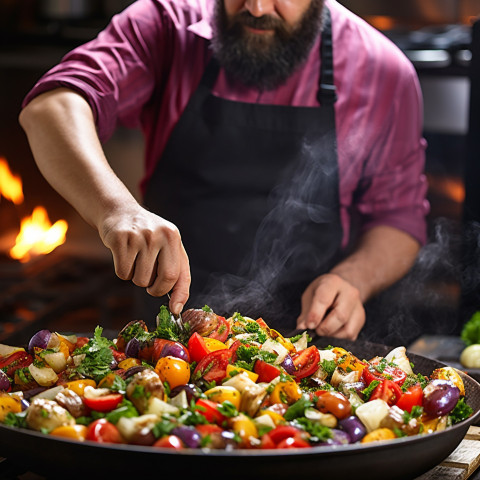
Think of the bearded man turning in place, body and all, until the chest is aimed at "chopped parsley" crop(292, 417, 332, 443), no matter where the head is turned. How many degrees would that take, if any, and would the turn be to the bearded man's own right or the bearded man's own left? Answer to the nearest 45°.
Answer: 0° — they already face it

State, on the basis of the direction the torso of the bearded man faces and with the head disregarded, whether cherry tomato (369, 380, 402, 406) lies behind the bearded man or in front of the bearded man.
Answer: in front

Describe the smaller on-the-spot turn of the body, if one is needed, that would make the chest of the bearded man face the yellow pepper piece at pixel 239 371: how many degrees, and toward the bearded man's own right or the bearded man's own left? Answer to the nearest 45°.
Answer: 0° — they already face it

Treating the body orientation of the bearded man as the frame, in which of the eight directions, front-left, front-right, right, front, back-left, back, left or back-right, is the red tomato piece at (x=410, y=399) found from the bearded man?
front

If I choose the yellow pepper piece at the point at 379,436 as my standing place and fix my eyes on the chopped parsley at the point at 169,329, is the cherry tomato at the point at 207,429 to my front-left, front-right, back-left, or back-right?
front-left

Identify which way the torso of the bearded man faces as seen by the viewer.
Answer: toward the camera

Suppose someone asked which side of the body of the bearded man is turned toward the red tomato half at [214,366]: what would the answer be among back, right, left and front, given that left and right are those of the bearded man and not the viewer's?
front

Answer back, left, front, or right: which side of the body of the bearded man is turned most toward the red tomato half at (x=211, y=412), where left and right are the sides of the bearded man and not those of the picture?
front

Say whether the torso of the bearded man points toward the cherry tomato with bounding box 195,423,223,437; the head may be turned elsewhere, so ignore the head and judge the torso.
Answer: yes

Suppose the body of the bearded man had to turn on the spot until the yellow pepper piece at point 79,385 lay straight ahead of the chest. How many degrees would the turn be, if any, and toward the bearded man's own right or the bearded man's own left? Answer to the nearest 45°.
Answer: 0° — they already face it

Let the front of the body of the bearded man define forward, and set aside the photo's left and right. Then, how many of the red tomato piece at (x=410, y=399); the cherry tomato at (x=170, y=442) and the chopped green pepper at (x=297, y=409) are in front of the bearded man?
3

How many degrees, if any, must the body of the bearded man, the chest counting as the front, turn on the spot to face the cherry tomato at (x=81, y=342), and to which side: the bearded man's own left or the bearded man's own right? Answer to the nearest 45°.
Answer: approximately 45° to the bearded man's own right

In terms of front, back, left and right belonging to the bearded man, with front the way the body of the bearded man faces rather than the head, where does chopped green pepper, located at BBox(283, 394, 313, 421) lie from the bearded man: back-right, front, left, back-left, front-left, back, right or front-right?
front

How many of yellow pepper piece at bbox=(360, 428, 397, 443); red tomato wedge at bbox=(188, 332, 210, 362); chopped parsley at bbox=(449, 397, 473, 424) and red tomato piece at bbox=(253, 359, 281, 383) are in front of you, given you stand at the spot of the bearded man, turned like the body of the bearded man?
4

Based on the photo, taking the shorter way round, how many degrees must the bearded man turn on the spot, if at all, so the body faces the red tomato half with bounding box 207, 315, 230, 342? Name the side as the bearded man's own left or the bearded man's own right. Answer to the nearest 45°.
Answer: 0° — they already face it

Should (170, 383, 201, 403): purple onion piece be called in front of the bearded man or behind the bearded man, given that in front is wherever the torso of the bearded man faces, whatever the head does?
in front

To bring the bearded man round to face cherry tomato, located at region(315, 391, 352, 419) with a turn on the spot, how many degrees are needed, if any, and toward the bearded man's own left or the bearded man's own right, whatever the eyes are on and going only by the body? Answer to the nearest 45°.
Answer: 0° — they already face it
